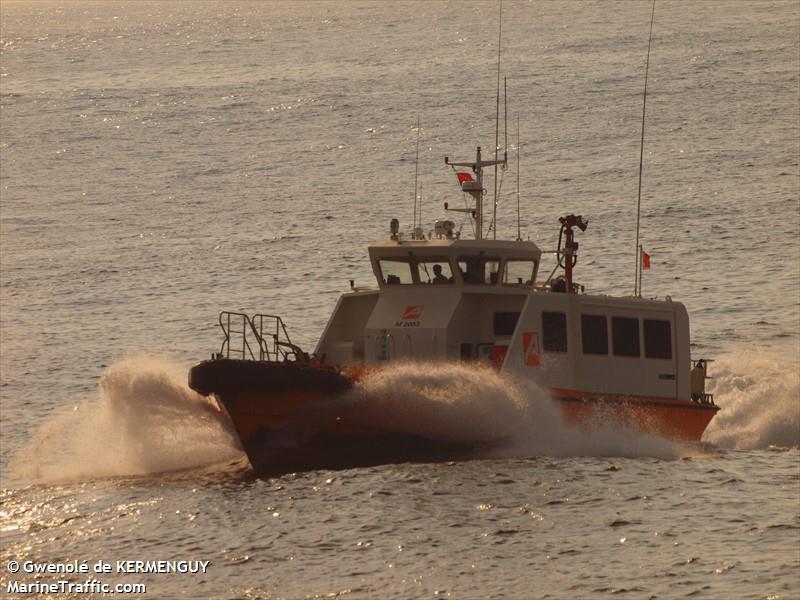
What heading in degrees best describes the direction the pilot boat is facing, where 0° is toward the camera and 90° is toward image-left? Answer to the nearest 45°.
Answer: approximately 45°
